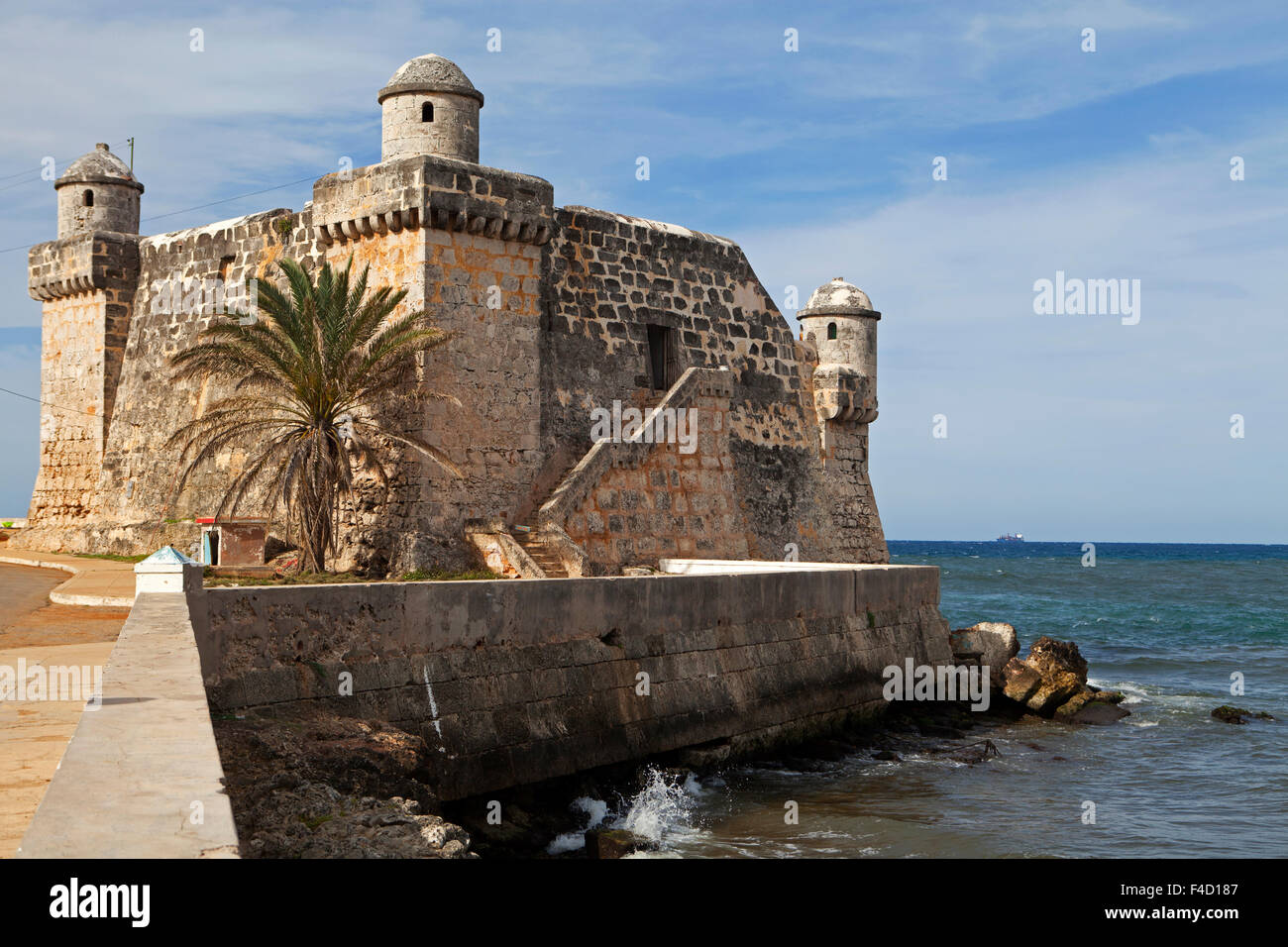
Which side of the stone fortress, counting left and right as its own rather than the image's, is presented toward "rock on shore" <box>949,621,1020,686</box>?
front

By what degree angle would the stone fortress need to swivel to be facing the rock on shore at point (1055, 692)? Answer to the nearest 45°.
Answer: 0° — it already faces it

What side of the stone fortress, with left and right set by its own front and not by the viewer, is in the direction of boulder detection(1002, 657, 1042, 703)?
front

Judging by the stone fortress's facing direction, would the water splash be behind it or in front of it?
in front

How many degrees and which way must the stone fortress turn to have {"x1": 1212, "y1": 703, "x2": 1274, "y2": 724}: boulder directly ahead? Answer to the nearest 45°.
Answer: approximately 45° to its left

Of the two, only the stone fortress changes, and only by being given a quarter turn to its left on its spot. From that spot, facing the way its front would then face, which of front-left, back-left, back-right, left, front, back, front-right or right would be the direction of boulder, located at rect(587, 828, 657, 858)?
back-right

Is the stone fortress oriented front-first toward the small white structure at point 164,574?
no

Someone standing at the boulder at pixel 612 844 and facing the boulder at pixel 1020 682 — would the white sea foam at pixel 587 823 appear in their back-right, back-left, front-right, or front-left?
front-left

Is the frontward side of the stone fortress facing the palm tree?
no

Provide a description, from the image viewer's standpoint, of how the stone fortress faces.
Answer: facing the viewer and to the right of the viewer
